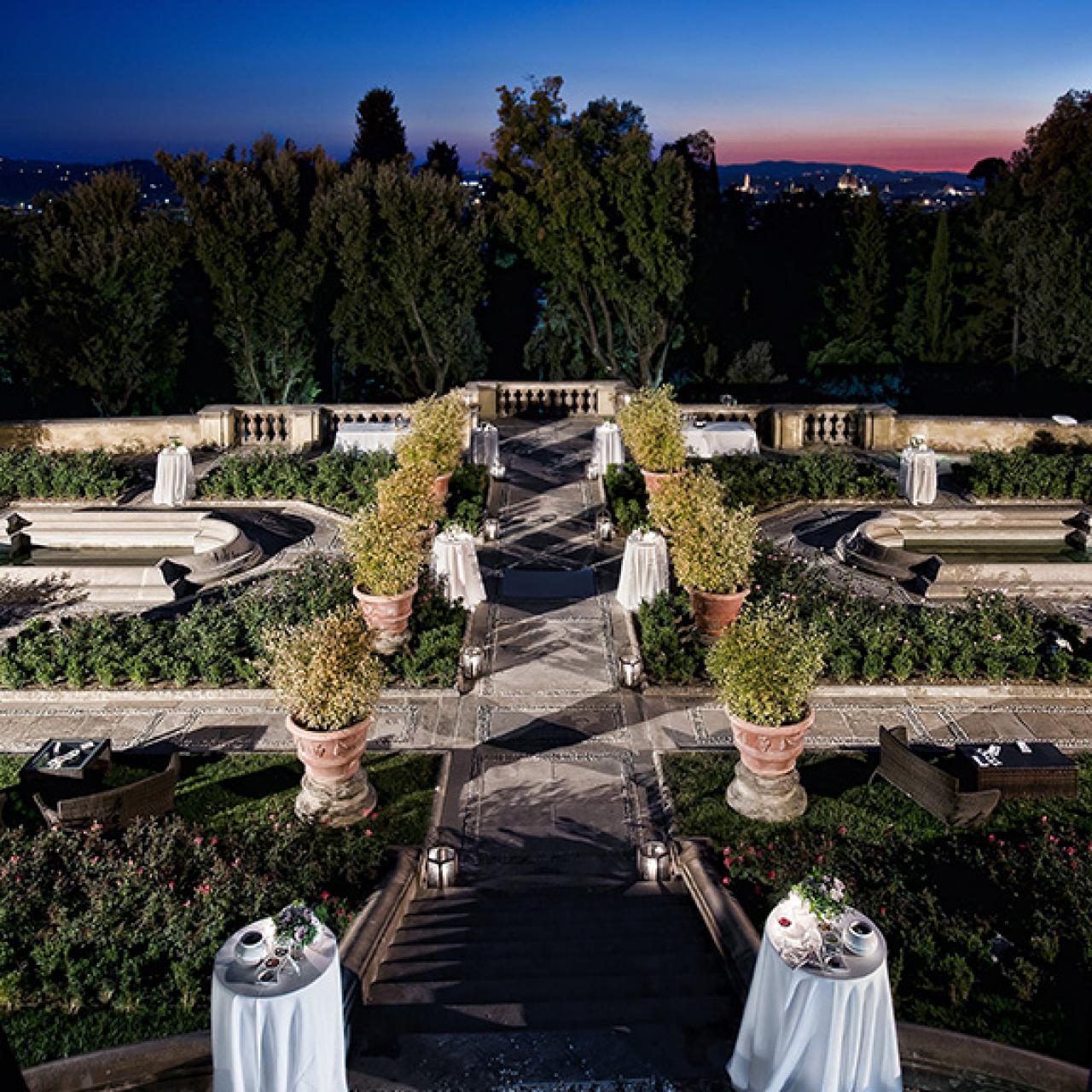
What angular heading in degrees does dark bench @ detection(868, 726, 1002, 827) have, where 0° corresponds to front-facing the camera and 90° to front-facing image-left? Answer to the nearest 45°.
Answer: approximately 225°

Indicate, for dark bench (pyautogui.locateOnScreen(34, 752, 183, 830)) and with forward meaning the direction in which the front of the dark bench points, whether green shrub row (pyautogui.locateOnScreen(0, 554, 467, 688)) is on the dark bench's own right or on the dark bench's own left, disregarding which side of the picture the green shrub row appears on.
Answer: on the dark bench's own right

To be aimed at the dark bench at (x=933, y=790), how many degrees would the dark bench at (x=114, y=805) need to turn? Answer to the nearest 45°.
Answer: approximately 135° to its right

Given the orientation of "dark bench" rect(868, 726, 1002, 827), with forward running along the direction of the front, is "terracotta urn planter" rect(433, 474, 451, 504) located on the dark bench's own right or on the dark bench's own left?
on the dark bench's own left

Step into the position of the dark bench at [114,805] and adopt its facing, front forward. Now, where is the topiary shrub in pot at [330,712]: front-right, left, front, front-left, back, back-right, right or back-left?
back-right

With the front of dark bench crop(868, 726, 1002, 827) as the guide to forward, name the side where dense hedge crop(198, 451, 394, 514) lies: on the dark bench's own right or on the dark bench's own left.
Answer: on the dark bench's own left

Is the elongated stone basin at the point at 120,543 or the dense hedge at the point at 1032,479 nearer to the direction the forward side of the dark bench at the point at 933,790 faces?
the dense hedge

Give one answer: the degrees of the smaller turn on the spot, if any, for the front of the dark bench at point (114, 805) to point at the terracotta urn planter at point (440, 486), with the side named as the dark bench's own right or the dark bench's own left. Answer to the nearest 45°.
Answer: approximately 90° to the dark bench's own right

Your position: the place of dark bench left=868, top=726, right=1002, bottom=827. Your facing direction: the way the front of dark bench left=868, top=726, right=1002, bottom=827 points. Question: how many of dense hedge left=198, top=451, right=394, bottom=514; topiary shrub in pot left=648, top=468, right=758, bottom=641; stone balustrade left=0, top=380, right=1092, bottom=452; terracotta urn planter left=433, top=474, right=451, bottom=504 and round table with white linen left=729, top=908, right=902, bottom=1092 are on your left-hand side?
4

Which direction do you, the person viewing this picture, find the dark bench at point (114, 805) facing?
facing away from the viewer and to the left of the viewer
